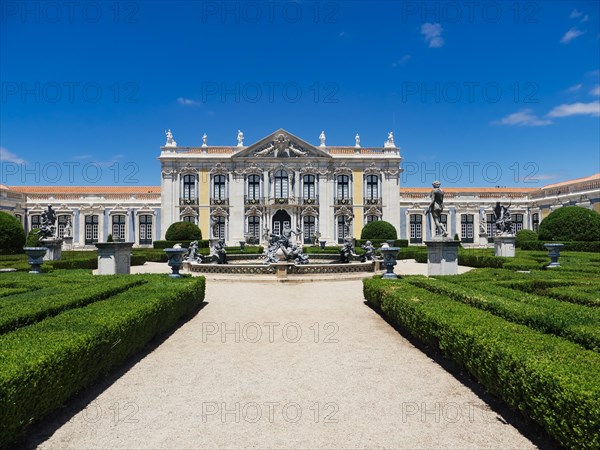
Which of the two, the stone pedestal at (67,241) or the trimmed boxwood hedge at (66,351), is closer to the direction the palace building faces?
the trimmed boxwood hedge

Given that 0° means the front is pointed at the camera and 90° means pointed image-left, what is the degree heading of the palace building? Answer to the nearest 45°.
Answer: approximately 0°

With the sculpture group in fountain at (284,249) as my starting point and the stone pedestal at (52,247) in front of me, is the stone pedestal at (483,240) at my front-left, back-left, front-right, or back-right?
back-right

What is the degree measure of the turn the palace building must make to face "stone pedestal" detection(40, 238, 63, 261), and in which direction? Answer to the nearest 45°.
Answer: approximately 45° to its right

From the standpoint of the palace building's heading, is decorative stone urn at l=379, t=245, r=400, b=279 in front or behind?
in front

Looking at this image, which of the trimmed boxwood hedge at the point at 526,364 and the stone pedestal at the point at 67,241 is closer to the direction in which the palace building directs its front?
the trimmed boxwood hedge

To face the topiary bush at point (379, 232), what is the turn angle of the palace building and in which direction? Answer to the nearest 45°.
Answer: approximately 45° to its left

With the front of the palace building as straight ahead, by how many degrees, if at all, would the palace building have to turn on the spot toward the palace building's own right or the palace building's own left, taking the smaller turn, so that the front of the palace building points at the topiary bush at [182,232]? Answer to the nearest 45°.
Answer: approximately 45° to the palace building's own right

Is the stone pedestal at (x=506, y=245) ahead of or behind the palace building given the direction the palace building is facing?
ahead

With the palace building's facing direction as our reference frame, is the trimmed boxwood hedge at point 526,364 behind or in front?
in front

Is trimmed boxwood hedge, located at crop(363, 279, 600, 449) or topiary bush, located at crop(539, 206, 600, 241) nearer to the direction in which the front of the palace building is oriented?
the trimmed boxwood hedge
